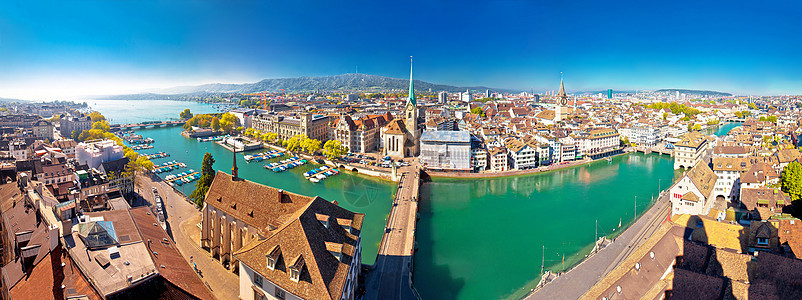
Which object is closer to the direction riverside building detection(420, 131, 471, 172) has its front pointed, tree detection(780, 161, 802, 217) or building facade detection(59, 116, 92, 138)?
the tree

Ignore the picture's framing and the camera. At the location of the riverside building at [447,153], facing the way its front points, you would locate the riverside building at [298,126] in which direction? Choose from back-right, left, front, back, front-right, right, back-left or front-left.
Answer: back-right

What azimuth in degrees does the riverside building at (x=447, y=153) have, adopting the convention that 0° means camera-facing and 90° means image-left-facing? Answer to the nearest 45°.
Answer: approximately 0°

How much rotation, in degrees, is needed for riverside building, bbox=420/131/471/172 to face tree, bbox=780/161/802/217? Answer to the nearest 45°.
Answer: approximately 45° to its left

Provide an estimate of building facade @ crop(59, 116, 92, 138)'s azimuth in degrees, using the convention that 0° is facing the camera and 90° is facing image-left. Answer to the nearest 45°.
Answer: approximately 315°
